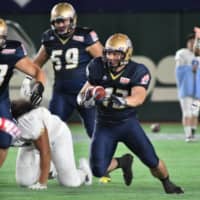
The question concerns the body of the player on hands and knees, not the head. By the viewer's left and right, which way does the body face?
facing to the left of the viewer

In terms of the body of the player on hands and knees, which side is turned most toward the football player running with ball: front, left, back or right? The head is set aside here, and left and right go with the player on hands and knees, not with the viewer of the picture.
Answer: back
